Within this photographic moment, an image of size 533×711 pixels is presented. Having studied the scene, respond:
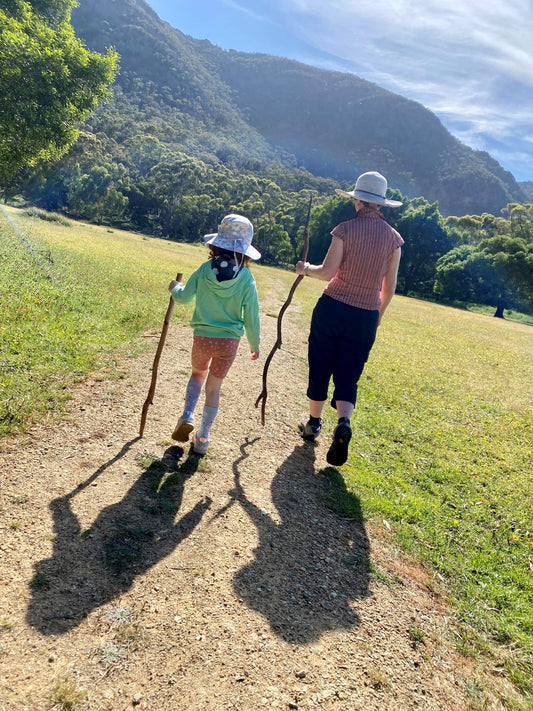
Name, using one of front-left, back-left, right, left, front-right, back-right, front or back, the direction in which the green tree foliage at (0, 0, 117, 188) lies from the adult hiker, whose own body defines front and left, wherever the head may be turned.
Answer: front-left

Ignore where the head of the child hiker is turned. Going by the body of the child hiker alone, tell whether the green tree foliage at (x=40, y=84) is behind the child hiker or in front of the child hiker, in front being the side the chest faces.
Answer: in front

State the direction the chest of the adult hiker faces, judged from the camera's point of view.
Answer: away from the camera

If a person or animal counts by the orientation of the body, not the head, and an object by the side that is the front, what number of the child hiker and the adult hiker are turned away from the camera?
2

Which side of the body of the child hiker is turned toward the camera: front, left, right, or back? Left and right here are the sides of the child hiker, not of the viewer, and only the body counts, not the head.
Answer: back

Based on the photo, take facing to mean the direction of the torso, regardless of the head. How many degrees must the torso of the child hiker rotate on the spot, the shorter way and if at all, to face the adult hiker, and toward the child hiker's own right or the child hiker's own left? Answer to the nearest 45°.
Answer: approximately 90° to the child hiker's own right

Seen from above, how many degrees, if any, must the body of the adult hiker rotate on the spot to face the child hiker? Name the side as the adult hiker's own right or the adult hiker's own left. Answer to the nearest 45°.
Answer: approximately 135° to the adult hiker's own left
